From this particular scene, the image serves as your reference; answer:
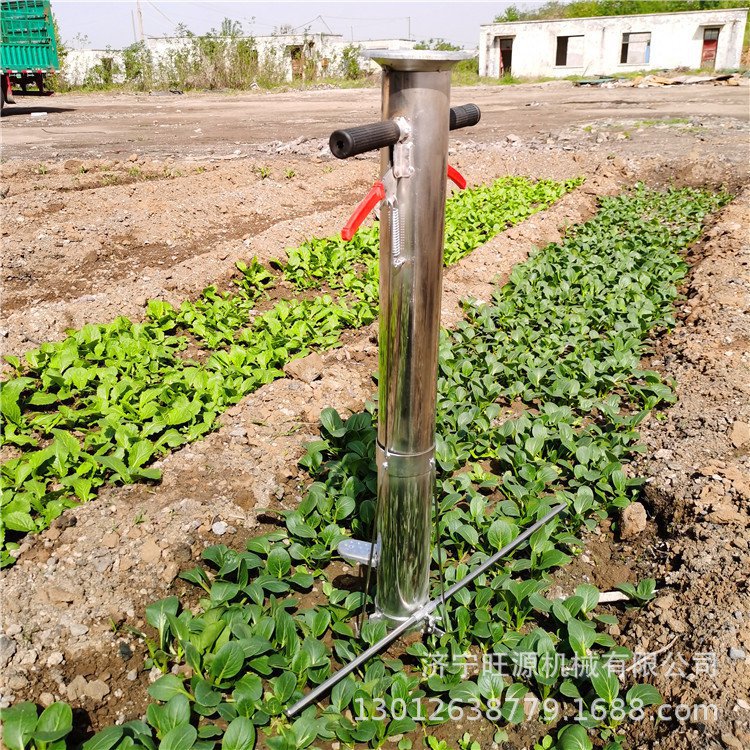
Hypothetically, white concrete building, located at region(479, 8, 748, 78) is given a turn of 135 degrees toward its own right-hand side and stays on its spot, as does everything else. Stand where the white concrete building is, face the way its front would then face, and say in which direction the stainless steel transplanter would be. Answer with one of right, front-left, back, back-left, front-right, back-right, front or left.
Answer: back-left

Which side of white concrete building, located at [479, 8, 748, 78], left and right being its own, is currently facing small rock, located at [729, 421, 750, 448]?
front

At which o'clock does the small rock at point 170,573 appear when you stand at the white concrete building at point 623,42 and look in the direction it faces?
The small rock is roughly at 12 o'clock from the white concrete building.

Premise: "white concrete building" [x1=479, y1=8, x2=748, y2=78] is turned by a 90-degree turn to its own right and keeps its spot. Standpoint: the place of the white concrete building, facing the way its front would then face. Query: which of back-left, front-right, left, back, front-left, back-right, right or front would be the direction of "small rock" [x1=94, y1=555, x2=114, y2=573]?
left

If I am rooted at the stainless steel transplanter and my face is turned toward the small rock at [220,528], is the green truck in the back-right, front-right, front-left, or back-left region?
front-right

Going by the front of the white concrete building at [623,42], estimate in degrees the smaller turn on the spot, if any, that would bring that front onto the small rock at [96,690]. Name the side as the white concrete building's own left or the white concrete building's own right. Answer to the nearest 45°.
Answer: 0° — it already faces it

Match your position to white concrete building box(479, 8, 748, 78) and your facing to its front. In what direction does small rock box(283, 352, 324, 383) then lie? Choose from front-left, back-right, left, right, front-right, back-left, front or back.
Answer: front

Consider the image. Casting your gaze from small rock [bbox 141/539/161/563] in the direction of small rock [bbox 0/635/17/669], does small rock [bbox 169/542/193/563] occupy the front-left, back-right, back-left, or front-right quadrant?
back-left

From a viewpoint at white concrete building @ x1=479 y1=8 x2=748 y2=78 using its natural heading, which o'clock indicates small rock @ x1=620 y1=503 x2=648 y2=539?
The small rock is roughly at 12 o'clock from the white concrete building.

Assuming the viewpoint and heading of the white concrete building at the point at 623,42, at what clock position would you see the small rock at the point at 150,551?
The small rock is roughly at 12 o'clock from the white concrete building.

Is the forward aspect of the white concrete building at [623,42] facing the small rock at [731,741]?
yes

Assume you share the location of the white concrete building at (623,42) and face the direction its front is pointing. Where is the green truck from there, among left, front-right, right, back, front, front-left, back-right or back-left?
front-right

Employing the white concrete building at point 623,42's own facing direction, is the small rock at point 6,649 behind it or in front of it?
in front

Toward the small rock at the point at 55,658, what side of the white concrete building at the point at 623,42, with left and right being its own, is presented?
front

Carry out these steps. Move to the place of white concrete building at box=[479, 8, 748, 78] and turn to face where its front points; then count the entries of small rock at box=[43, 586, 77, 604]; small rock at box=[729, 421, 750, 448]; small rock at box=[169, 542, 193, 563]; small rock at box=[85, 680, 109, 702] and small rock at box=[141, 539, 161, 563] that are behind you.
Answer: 0

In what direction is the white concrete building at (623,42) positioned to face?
toward the camera

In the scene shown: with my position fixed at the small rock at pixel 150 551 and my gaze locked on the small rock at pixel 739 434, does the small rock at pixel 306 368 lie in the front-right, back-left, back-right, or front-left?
front-left

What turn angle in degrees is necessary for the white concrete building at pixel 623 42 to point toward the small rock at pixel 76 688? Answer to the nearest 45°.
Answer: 0° — it already faces it

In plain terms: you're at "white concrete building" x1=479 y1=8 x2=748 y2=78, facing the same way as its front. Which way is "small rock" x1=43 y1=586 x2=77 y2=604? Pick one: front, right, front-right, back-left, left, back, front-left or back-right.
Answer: front

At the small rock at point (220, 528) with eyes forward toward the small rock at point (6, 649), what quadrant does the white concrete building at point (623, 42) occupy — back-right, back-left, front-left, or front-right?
back-right
